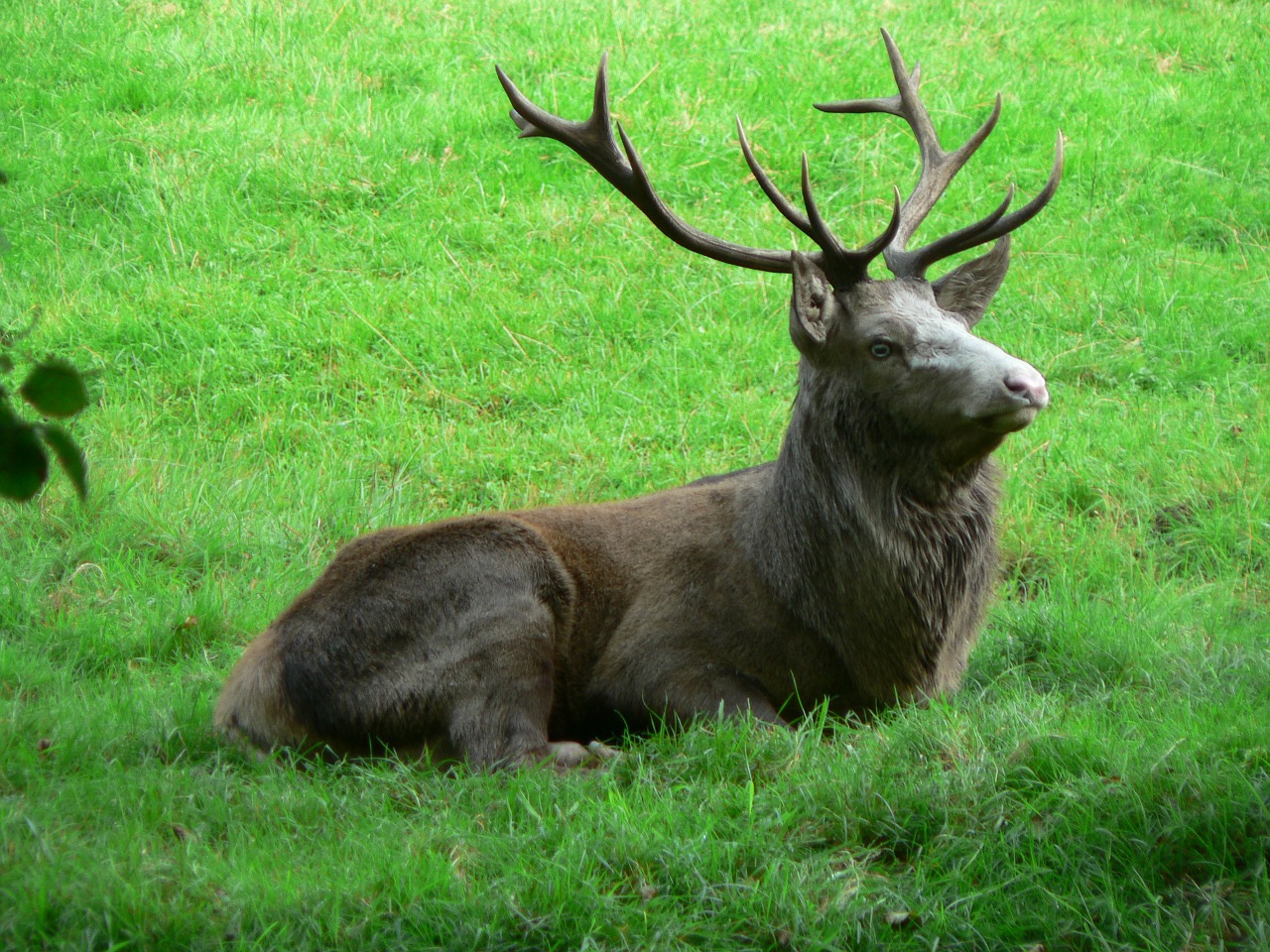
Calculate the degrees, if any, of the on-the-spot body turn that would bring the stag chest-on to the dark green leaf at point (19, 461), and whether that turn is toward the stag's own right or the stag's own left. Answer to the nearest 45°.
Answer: approximately 135° to the stag's own right

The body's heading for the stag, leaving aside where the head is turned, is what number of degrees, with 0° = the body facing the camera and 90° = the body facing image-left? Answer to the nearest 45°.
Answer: approximately 270°

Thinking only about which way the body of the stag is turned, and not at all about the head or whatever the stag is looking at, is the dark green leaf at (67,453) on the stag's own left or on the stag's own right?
on the stag's own right

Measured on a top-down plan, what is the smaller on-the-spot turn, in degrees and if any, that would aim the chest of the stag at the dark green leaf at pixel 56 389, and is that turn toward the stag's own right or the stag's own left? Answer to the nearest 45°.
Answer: approximately 135° to the stag's own right
